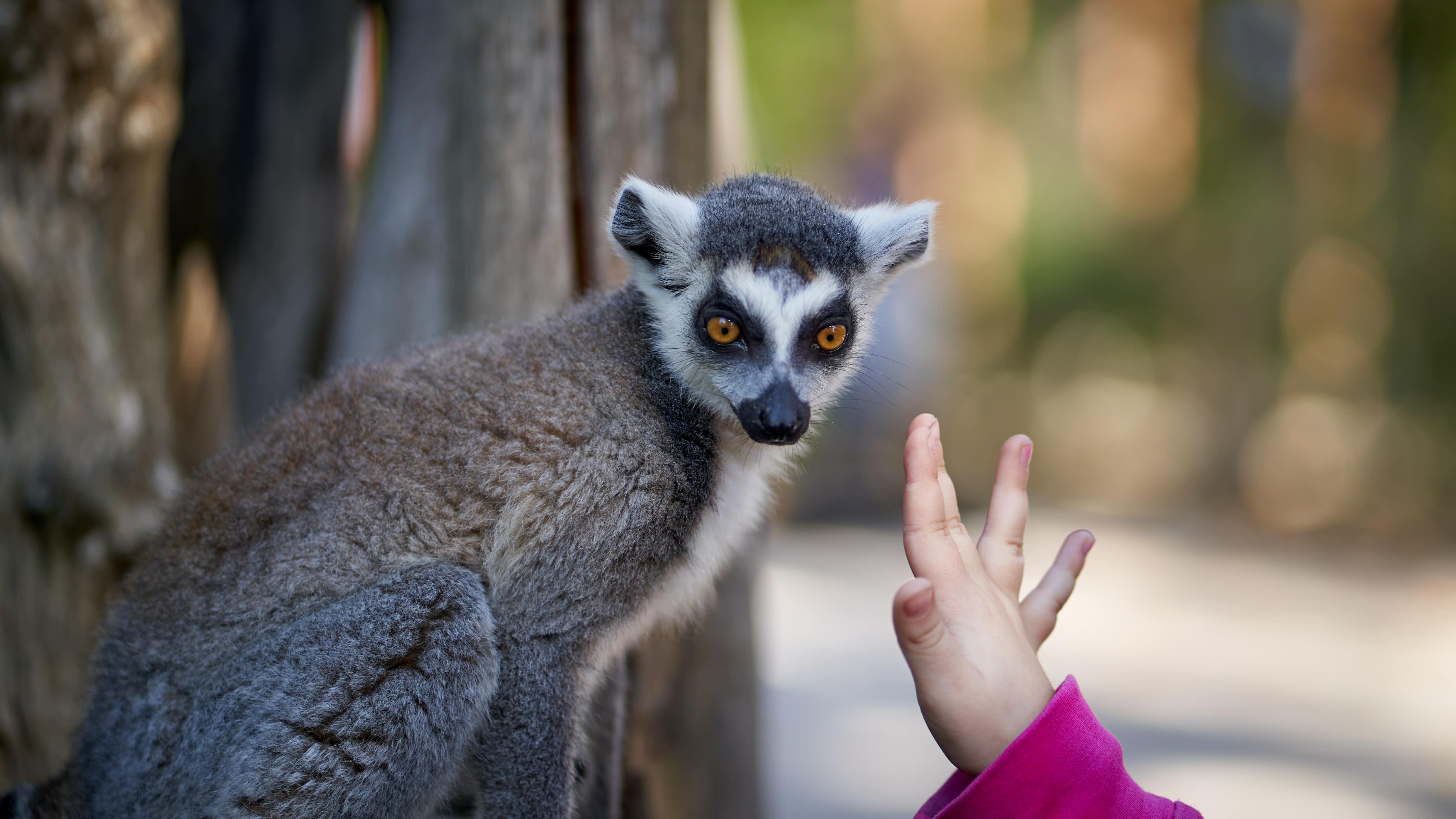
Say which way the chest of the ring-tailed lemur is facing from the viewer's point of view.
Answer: to the viewer's right

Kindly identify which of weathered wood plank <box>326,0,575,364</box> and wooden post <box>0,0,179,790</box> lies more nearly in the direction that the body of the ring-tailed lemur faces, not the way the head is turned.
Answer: the weathered wood plank
